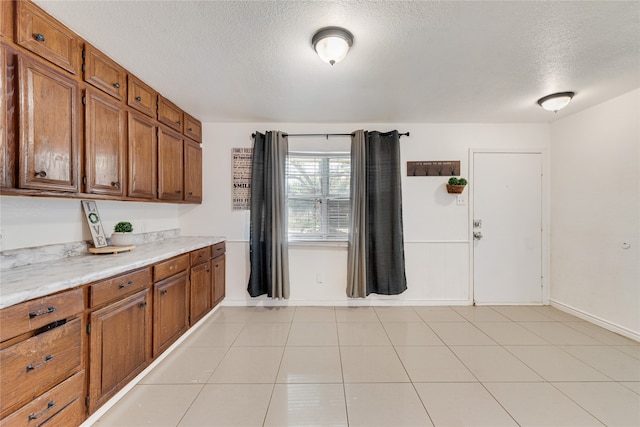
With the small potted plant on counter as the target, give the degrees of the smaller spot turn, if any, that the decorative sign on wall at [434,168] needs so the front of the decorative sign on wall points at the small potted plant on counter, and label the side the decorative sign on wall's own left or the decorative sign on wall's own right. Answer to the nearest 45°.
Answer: approximately 45° to the decorative sign on wall's own right

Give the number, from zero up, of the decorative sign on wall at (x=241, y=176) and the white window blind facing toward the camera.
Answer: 2

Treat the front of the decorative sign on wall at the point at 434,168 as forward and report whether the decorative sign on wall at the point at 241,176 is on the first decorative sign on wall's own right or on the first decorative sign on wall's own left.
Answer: on the first decorative sign on wall's own right

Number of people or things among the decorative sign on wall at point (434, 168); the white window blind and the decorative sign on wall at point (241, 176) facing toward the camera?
3

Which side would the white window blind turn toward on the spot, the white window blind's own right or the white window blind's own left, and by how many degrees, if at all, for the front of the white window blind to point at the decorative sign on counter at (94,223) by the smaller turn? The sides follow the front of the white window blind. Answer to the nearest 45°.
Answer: approximately 45° to the white window blind's own right

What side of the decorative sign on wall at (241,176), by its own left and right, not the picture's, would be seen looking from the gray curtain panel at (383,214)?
left

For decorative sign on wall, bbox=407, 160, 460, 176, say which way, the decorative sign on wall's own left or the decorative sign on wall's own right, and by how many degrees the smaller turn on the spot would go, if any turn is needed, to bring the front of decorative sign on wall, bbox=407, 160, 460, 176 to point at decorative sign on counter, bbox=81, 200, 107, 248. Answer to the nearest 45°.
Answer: approximately 45° to the decorative sign on wall's own right

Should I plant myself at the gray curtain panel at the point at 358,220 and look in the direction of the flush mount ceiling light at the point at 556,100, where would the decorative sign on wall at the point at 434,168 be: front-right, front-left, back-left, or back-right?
front-left

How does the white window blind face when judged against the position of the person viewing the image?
facing the viewer

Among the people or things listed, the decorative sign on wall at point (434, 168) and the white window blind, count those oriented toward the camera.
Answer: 2

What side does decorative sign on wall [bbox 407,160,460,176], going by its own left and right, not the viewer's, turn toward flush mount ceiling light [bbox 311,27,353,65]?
front

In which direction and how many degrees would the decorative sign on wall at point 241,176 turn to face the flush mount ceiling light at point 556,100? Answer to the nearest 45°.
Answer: approximately 45° to its left

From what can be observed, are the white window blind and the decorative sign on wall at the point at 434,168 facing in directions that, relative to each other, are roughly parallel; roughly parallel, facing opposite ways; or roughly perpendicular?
roughly parallel

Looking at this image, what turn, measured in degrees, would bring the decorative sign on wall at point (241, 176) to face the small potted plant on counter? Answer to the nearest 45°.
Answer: approximately 45° to its right

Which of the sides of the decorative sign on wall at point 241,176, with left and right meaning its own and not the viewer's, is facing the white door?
left

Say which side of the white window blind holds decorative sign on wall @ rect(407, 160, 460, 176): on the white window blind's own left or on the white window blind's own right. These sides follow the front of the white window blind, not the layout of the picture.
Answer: on the white window blind's own left
